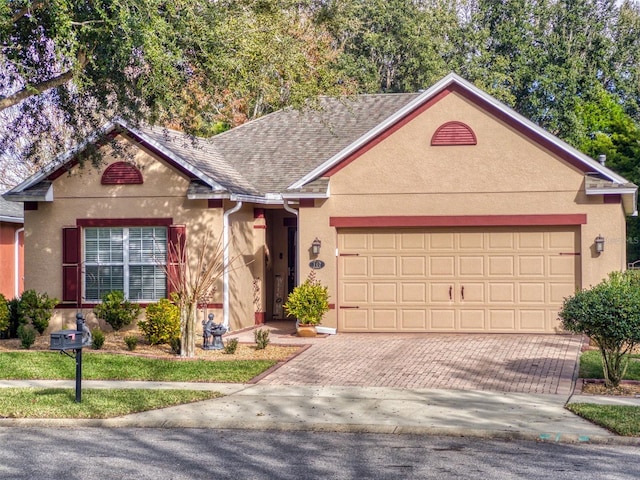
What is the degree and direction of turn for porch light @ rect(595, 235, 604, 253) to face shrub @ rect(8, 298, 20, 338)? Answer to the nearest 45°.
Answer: approximately 90° to its right

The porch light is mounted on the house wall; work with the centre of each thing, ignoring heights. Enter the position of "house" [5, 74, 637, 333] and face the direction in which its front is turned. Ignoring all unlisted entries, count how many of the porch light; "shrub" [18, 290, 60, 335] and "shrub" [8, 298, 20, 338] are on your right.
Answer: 2

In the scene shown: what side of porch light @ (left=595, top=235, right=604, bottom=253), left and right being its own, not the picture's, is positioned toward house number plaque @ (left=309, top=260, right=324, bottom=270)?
right

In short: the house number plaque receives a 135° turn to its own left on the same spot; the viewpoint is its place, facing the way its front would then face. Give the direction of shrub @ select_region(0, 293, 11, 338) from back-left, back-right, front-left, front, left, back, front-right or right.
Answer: back-left

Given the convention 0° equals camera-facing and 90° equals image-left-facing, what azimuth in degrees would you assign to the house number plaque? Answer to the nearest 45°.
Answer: approximately 0°

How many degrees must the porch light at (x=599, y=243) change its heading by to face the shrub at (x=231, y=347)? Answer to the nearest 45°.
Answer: approximately 45° to its right

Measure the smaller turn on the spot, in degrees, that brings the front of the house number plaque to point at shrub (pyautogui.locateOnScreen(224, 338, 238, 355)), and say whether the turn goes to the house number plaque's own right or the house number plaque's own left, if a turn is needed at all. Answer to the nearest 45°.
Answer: approximately 45° to the house number plaque's own right

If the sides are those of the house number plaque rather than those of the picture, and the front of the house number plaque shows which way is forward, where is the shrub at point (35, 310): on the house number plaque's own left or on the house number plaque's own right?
on the house number plaque's own right

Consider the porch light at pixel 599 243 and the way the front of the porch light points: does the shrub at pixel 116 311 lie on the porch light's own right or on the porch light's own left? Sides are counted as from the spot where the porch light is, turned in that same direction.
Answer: on the porch light's own right

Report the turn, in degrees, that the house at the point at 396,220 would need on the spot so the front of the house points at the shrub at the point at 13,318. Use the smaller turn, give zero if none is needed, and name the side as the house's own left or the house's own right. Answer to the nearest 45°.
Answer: approximately 90° to the house's own right

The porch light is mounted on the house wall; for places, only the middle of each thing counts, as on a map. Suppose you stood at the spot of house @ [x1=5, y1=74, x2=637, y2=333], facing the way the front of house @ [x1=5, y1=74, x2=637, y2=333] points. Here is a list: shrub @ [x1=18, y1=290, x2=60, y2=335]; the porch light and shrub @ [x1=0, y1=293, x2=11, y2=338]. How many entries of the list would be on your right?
2

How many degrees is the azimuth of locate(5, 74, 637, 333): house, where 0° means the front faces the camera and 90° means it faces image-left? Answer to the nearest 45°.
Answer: approximately 0°

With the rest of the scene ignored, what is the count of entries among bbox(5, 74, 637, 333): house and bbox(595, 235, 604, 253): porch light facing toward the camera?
2
